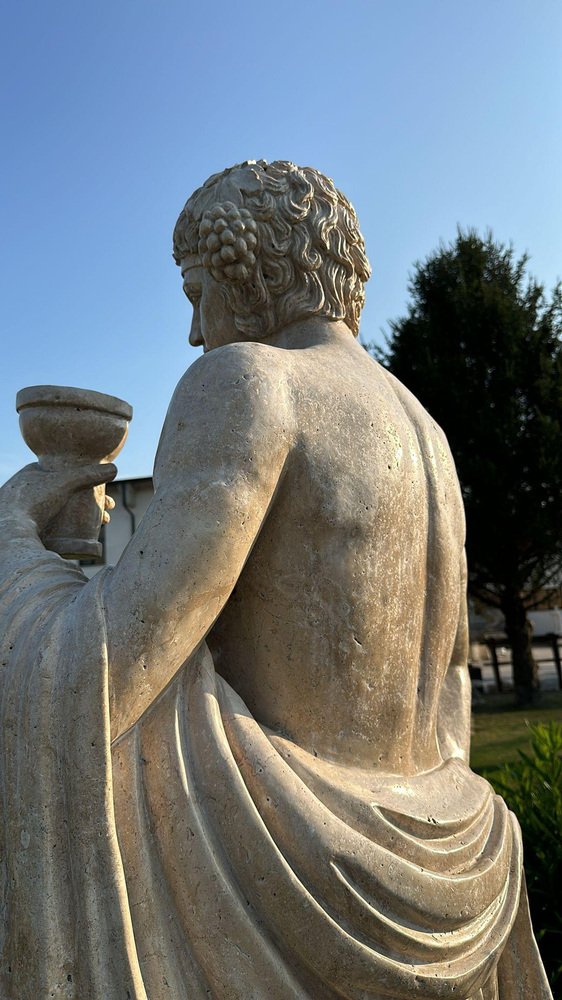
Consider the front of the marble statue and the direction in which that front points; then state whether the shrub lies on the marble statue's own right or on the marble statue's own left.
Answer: on the marble statue's own right

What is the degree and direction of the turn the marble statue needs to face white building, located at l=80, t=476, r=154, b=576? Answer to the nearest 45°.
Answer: approximately 45° to its right

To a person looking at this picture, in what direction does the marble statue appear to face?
facing away from the viewer and to the left of the viewer

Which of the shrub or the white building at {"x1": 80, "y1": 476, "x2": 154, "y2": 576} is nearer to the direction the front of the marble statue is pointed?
the white building

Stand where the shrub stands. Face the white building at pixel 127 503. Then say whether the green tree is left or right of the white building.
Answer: right

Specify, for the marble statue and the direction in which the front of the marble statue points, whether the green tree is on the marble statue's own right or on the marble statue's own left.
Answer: on the marble statue's own right
